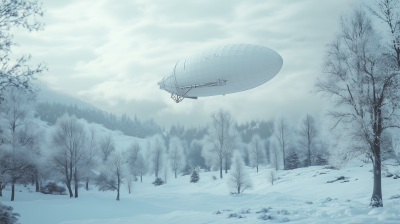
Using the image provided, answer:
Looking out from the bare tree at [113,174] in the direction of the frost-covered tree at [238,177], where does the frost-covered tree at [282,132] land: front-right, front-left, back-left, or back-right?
front-left

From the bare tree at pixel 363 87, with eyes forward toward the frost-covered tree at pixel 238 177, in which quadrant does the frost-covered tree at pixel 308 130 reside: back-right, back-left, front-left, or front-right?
front-right

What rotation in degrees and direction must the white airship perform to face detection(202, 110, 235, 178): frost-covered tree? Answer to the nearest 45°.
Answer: approximately 90° to its left
